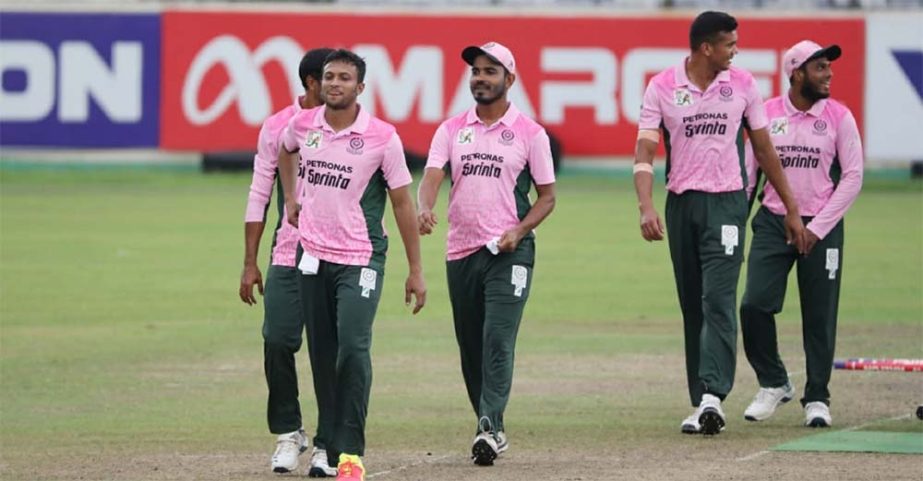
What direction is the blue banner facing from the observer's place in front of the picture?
facing the viewer

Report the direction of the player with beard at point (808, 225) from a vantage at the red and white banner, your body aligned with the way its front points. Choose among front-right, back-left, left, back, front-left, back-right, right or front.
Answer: front

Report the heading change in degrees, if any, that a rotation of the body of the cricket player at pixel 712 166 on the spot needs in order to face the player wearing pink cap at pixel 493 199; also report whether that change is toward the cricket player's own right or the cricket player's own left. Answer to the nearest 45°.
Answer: approximately 45° to the cricket player's own right

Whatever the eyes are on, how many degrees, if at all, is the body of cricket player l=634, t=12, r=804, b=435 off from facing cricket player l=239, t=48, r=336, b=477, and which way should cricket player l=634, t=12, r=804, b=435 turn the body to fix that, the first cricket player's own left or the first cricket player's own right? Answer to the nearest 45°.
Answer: approximately 45° to the first cricket player's own right

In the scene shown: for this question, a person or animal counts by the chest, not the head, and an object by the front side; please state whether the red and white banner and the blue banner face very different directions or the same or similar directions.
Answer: same or similar directions

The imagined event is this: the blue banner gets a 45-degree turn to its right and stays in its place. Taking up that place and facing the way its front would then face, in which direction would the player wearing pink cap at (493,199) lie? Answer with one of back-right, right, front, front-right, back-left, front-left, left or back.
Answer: front-left

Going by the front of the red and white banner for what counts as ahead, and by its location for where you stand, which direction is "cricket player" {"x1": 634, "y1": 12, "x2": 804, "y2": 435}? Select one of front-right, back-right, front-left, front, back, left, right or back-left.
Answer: front

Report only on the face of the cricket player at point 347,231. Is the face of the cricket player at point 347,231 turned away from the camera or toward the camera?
toward the camera

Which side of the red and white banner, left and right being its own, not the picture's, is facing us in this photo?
front

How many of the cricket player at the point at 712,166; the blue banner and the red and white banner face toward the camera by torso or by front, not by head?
3

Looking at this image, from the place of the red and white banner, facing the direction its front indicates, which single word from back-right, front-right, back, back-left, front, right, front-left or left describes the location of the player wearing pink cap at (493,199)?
front

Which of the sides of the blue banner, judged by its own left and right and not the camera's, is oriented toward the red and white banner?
left

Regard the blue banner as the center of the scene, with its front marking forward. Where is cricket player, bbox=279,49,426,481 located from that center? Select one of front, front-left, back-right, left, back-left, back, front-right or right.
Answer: front
